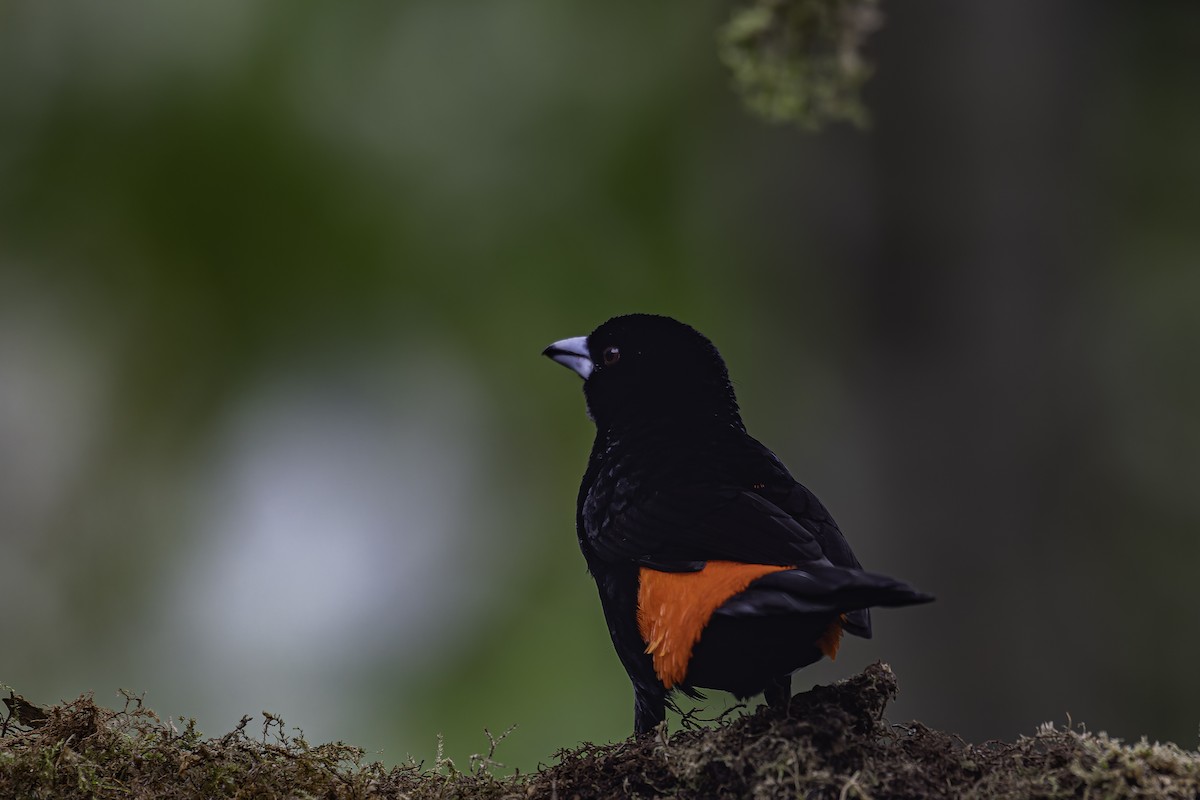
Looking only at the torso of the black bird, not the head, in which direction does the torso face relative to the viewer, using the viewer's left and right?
facing away from the viewer and to the left of the viewer
